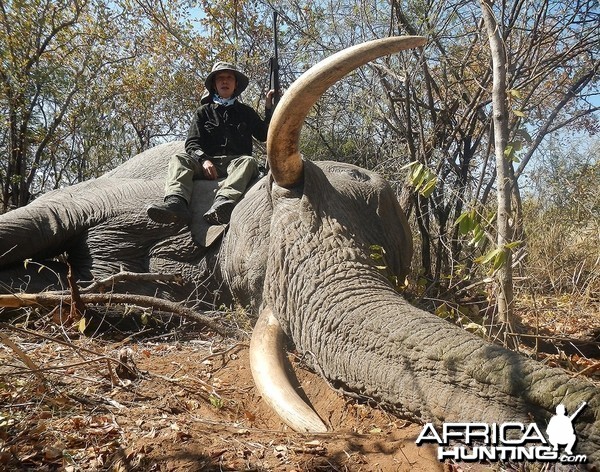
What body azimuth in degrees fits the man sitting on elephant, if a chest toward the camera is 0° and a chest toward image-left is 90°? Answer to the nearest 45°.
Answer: approximately 0°
